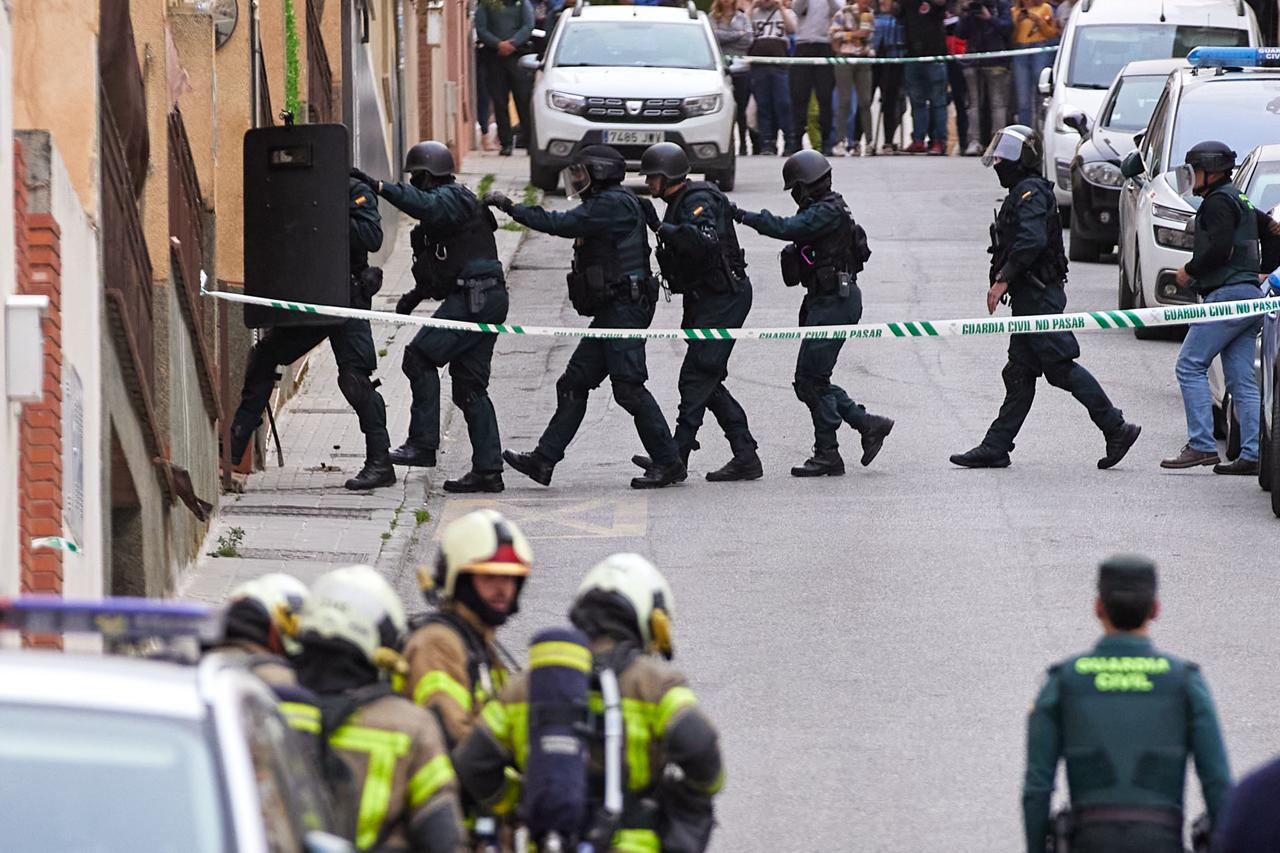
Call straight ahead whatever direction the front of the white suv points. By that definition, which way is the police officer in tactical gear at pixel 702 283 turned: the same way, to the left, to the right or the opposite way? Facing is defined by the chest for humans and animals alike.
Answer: to the right

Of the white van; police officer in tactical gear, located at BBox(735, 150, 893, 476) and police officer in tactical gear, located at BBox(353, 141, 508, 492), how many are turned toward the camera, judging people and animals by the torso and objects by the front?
1

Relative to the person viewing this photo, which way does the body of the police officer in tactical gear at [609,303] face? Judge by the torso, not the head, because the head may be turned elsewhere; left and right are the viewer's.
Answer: facing to the left of the viewer

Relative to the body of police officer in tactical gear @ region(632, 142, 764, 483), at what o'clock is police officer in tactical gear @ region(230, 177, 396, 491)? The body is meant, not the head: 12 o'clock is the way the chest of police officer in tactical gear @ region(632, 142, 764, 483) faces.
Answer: police officer in tactical gear @ region(230, 177, 396, 491) is roughly at 12 o'clock from police officer in tactical gear @ region(632, 142, 764, 483).

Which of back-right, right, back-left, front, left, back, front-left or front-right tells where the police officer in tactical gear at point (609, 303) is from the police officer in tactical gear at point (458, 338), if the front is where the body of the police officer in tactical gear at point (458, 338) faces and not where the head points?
back

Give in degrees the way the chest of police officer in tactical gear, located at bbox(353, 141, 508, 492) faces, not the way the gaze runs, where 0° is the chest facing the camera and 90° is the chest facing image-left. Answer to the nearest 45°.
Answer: approximately 90°

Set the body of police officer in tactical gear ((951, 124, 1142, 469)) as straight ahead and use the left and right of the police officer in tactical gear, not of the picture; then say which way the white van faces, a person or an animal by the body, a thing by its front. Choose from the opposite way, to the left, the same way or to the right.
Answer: to the left

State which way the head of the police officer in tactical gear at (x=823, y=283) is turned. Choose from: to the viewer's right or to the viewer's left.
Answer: to the viewer's left

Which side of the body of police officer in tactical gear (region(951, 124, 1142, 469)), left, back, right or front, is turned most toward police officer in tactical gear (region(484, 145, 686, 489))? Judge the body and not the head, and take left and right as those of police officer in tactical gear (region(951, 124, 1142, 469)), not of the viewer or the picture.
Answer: front

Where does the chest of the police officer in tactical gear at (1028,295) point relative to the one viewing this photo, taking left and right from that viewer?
facing to the left of the viewer

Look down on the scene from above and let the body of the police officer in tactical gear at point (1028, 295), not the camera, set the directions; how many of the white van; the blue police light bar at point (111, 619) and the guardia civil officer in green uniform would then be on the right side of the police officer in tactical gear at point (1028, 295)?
1

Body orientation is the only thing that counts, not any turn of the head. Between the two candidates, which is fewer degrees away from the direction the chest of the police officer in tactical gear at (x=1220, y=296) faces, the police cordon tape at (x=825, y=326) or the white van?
the police cordon tape

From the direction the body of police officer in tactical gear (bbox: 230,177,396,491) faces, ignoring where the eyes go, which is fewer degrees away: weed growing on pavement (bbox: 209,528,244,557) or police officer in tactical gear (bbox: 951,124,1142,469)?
the weed growing on pavement

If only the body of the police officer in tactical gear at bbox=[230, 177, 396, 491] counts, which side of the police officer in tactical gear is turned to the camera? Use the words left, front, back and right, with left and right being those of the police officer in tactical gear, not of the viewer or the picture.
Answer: left

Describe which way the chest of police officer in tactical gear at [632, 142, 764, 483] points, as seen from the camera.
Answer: to the viewer's left

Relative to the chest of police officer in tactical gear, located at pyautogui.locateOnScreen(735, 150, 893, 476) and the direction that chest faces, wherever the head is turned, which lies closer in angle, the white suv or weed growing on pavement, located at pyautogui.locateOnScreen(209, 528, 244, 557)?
the weed growing on pavement

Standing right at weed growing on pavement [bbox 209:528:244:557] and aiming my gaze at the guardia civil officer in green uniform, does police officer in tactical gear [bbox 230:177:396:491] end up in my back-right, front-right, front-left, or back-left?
back-left

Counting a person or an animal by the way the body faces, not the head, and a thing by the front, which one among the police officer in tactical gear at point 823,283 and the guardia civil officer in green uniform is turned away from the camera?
the guardia civil officer in green uniform

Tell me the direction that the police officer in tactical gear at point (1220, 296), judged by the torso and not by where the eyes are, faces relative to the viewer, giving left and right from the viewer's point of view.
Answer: facing to the left of the viewer
